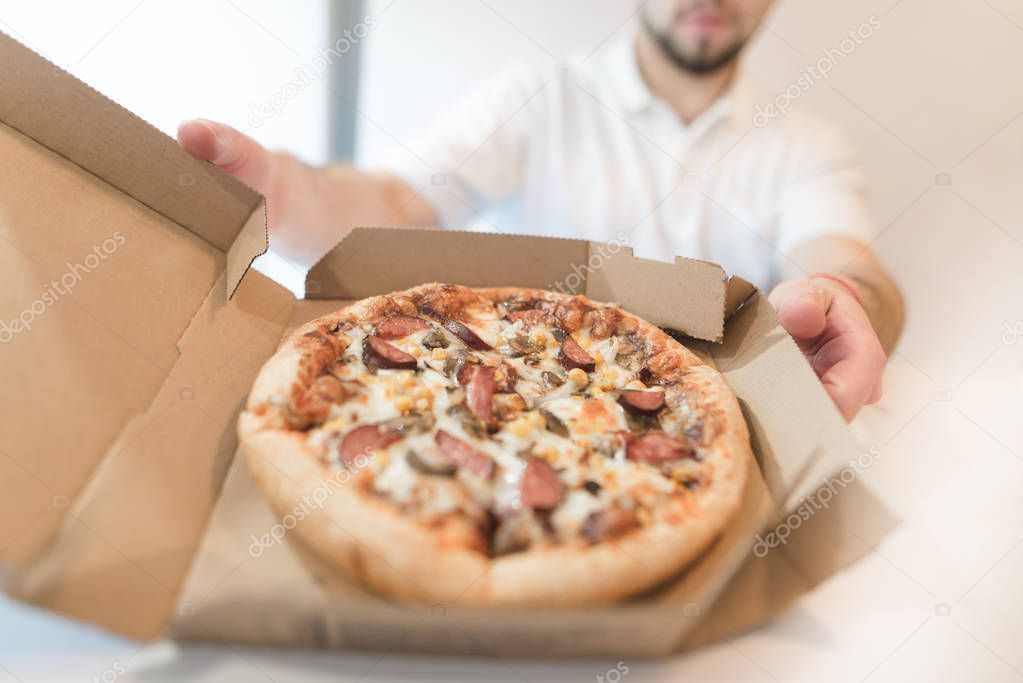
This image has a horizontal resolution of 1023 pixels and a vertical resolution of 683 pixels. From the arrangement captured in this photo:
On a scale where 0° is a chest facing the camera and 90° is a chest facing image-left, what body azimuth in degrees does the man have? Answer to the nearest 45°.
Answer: approximately 0°
